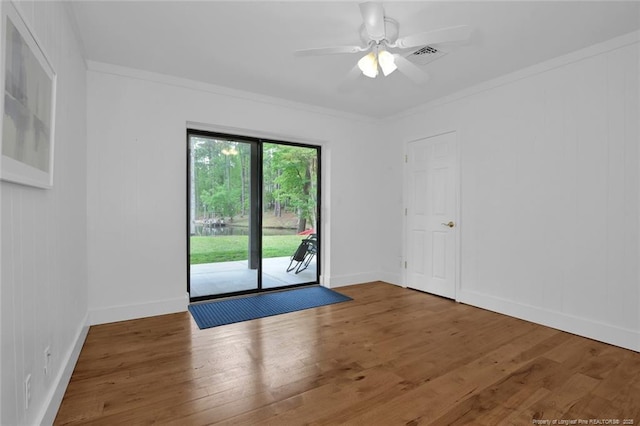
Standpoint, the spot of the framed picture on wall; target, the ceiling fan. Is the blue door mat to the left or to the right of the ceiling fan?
left

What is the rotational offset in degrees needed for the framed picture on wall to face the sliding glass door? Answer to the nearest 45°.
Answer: approximately 45° to its left

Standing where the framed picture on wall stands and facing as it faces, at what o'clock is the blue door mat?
The blue door mat is roughly at 11 o'clock from the framed picture on wall.

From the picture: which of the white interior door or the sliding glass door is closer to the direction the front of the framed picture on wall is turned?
the white interior door

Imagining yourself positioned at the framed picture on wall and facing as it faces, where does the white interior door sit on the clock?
The white interior door is roughly at 12 o'clock from the framed picture on wall.

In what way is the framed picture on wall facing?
to the viewer's right

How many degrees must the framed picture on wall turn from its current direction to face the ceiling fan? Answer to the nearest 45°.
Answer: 0° — it already faces it
